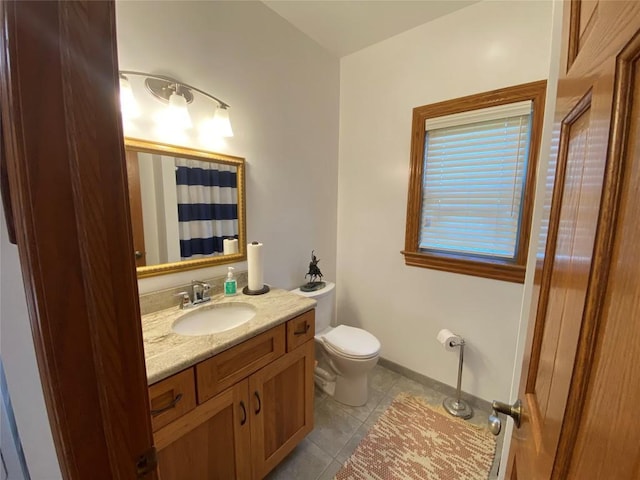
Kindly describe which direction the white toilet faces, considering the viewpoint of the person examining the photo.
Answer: facing the viewer and to the right of the viewer

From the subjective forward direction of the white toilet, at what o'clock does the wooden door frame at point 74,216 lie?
The wooden door frame is roughly at 2 o'clock from the white toilet.

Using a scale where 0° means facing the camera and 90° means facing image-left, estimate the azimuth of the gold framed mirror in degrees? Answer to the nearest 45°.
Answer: approximately 315°

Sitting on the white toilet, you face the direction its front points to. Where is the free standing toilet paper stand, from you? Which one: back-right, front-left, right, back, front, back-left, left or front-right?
front-left

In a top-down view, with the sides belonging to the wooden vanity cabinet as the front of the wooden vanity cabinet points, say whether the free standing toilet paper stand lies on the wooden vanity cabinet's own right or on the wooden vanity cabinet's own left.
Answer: on the wooden vanity cabinet's own left

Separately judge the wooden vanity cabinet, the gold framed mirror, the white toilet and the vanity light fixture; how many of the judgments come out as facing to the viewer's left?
0

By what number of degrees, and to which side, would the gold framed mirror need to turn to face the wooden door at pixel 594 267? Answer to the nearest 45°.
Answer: approximately 45° to its right

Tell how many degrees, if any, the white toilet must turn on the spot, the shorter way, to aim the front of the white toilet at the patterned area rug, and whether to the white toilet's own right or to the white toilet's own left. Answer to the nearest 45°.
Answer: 0° — it already faces it

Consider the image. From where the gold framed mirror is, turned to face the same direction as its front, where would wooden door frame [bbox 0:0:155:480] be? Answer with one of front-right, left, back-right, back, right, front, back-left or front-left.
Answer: front-right

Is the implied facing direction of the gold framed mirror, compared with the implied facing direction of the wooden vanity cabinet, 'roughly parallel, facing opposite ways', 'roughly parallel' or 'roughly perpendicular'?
roughly parallel

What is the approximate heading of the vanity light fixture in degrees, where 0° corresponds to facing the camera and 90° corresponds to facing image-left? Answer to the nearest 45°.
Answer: approximately 315°

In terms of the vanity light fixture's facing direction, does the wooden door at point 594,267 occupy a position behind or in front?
in front
